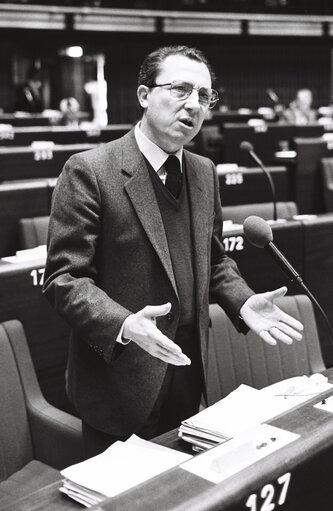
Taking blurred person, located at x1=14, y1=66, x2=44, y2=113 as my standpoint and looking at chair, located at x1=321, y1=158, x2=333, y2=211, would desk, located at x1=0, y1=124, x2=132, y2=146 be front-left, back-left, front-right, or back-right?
front-right

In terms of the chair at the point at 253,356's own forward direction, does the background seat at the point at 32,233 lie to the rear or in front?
to the rear

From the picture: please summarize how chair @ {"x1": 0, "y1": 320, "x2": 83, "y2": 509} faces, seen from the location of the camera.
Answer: facing the viewer and to the right of the viewer

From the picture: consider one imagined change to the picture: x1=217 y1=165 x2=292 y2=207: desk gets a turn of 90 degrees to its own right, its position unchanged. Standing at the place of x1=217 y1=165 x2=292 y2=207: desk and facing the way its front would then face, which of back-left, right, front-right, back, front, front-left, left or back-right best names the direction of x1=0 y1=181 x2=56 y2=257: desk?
front-left

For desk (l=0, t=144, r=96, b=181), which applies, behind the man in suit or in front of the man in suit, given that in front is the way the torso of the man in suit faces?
behind

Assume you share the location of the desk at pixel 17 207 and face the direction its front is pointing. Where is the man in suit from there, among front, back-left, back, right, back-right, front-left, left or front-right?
front

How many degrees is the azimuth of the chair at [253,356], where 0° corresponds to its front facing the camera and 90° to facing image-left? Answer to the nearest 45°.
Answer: approximately 315°

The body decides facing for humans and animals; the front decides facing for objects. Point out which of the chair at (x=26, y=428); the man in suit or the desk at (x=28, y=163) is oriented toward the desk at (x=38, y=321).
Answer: the desk at (x=28, y=163)

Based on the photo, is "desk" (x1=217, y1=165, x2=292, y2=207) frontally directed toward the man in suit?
yes

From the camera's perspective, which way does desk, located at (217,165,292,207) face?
toward the camera

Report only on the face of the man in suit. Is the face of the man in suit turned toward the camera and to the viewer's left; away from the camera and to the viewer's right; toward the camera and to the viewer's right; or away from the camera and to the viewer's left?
toward the camera and to the viewer's right
